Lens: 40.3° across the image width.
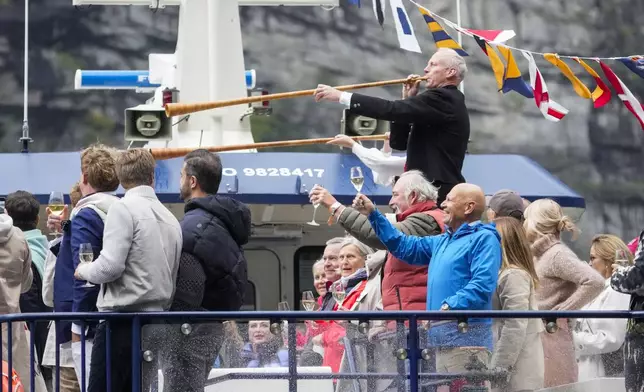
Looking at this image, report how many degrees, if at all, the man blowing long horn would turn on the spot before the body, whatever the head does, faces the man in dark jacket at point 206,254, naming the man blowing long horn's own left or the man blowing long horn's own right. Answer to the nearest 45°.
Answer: approximately 45° to the man blowing long horn's own left

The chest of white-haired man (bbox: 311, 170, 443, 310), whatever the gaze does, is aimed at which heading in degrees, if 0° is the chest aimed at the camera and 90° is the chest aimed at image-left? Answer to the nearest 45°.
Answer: approximately 90°

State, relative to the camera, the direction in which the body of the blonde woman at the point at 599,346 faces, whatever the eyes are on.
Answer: to the viewer's left

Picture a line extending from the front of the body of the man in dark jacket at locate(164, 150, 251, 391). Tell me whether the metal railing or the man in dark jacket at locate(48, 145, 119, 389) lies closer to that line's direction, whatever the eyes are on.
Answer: the man in dark jacket

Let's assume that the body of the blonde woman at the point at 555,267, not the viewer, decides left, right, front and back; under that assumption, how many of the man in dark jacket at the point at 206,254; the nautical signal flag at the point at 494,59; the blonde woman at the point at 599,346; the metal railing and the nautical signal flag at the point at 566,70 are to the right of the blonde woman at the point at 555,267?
2

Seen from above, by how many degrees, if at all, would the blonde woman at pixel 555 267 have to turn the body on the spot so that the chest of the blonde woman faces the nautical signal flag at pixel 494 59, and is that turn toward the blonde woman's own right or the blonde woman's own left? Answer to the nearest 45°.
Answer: approximately 90° to the blonde woman's own right

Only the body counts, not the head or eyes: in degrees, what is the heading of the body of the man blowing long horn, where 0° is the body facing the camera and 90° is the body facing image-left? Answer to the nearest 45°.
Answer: approximately 90°
